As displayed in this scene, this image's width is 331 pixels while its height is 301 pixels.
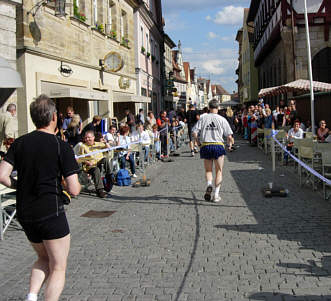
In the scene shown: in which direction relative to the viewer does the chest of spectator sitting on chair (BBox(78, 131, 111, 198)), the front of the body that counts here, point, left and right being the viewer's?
facing the viewer and to the right of the viewer

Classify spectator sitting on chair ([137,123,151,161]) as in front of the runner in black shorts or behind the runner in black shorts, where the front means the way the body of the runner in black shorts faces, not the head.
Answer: in front

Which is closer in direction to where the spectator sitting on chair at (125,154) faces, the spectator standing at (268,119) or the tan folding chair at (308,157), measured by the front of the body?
the tan folding chair

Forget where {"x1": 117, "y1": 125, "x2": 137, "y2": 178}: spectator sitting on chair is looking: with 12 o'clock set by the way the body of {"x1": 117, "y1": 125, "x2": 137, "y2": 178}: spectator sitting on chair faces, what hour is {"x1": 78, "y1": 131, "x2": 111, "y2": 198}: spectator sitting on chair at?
{"x1": 78, "y1": 131, "x2": 111, "y2": 198}: spectator sitting on chair is roughly at 2 o'clock from {"x1": 117, "y1": 125, "x2": 137, "y2": 178}: spectator sitting on chair.

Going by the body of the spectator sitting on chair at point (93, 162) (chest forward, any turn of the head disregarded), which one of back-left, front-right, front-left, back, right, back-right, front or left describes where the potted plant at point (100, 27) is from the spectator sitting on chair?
back-left

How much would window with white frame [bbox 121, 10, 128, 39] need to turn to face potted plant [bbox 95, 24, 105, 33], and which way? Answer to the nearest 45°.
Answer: approximately 45° to its right

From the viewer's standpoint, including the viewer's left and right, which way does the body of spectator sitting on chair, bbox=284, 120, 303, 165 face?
facing the viewer and to the left of the viewer

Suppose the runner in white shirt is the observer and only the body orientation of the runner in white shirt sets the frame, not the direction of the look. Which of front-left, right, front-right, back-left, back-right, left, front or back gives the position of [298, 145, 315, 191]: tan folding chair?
front-right

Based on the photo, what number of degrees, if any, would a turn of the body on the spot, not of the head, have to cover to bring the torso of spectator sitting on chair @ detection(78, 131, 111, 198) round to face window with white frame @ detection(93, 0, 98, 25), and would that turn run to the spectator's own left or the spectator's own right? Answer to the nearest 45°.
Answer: approximately 135° to the spectator's own left

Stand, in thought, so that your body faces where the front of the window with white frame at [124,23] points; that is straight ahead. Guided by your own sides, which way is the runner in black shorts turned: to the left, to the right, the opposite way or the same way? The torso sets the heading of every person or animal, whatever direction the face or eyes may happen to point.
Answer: to the left

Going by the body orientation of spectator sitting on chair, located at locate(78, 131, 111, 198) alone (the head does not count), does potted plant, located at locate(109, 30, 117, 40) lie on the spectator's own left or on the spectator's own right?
on the spectator's own left

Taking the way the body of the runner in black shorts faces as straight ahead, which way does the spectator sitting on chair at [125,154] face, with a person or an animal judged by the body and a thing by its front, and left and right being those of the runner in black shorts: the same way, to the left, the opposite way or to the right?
to the right

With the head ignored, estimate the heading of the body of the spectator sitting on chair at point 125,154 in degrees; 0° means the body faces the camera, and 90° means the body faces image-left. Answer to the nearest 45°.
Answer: approximately 315°

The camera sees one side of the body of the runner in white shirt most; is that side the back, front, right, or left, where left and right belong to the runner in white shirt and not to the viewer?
back
